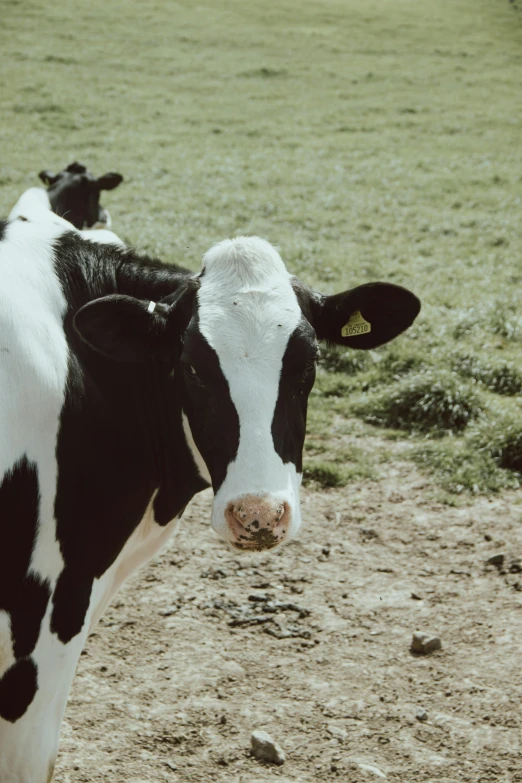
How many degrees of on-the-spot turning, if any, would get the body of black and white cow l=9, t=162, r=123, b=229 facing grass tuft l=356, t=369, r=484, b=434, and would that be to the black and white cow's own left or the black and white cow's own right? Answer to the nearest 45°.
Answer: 0° — it already faces it

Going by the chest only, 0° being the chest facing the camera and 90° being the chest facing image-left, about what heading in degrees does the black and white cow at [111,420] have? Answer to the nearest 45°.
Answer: approximately 315°

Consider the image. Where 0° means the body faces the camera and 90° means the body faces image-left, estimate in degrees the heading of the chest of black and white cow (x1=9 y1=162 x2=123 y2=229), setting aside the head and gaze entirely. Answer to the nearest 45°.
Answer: approximately 315°
